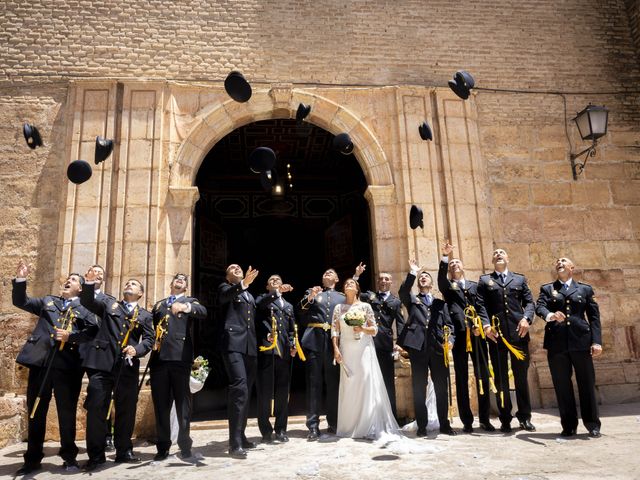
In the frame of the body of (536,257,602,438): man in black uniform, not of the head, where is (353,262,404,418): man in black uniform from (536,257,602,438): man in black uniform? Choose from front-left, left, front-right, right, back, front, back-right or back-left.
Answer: right

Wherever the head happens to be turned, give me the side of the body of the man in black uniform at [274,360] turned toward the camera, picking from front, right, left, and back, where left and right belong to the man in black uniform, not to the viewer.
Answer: front

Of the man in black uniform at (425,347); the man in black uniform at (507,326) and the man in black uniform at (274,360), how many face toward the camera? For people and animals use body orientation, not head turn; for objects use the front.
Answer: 3

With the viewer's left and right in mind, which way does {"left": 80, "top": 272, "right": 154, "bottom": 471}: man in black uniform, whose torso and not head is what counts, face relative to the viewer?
facing the viewer and to the right of the viewer

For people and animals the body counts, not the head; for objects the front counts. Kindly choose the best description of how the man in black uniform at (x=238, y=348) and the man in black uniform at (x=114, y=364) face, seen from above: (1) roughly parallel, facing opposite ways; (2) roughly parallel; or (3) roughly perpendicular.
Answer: roughly parallel

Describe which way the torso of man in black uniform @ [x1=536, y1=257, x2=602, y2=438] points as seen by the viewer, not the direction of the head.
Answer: toward the camera

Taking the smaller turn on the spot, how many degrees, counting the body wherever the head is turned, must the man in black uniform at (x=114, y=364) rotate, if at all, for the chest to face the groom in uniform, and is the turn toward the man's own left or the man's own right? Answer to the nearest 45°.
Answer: approximately 45° to the man's own left

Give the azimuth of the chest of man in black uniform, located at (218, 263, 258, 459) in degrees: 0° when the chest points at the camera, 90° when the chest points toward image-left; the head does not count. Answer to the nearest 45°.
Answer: approximately 315°

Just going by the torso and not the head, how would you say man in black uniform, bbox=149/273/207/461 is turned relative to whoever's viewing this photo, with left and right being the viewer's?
facing the viewer

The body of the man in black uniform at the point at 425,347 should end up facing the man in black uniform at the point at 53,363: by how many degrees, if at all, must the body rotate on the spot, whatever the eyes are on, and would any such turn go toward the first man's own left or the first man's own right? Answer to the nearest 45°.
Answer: approximately 45° to the first man's own right

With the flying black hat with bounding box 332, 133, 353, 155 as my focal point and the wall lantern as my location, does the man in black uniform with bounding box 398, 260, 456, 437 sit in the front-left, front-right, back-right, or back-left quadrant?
front-left

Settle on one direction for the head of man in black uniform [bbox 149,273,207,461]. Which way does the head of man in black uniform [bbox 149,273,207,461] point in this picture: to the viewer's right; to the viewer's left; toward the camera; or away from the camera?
toward the camera

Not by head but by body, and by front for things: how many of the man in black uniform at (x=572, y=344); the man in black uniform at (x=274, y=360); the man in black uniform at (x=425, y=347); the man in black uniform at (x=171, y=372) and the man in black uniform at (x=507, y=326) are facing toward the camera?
5
